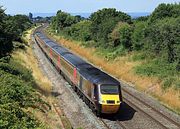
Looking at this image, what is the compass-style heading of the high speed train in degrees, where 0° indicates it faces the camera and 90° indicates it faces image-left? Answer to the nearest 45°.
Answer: approximately 315°

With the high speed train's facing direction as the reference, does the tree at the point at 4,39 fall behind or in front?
behind

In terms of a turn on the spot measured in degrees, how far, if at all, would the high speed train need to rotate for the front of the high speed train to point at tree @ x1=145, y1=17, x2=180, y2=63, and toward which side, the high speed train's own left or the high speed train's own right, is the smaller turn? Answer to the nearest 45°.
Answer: approximately 90° to the high speed train's own left

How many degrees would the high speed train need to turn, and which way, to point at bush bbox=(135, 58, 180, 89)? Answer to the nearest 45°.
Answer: approximately 90° to its left

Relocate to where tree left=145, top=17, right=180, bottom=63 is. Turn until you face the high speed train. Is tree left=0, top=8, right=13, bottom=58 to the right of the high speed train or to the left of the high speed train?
right

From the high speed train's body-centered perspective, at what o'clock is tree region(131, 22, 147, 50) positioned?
The tree is roughly at 8 o'clock from the high speed train.
